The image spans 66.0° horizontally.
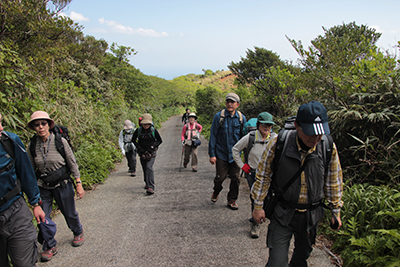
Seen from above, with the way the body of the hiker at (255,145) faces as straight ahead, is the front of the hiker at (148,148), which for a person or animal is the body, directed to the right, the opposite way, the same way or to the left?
the same way

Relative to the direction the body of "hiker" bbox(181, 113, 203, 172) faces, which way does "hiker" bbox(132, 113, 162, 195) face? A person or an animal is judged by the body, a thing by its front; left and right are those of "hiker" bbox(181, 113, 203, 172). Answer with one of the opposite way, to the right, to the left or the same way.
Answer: the same way

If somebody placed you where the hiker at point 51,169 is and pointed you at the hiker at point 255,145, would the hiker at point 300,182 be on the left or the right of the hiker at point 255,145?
right

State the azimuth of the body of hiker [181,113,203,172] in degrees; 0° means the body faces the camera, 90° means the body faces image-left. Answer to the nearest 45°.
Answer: approximately 0°

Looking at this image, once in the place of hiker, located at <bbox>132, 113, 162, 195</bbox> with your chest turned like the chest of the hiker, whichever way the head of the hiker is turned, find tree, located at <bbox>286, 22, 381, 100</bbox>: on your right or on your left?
on your left

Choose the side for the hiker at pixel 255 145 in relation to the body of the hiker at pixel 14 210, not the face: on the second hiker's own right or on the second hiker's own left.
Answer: on the second hiker's own left

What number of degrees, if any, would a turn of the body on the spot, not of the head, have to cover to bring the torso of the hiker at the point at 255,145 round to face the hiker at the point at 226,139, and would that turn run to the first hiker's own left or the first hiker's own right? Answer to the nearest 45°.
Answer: approximately 180°

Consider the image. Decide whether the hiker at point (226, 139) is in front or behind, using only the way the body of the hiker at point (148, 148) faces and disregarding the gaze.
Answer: in front

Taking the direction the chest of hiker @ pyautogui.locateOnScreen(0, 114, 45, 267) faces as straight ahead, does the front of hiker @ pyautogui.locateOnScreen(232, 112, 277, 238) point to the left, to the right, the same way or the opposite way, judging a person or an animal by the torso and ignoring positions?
the same way

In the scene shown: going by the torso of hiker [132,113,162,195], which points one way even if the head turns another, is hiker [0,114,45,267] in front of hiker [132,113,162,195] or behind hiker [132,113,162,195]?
in front

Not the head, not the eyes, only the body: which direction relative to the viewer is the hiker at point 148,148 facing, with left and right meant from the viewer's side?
facing the viewer

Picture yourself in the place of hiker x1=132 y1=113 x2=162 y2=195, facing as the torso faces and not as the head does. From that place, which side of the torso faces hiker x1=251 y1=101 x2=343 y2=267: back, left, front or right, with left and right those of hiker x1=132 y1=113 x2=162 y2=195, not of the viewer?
front

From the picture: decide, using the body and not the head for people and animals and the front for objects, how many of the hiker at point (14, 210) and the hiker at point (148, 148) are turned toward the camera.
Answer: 2

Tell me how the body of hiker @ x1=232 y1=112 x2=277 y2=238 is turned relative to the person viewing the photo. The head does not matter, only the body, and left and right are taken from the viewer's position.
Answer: facing the viewer and to the right of the viewer

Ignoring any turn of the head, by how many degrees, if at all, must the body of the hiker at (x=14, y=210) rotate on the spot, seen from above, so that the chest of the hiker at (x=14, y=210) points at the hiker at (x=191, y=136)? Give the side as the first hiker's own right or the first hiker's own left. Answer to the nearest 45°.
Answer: approximately 135° to the first hiker's own left
